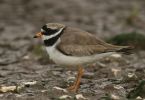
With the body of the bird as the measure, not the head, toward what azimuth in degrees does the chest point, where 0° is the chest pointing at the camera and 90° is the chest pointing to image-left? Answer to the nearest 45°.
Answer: approximately 90°
